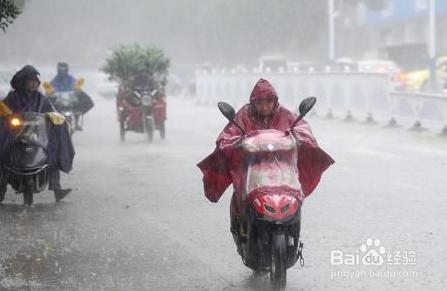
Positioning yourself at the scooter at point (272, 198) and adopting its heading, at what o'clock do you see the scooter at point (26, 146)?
the scooter at point (26, 146) is roughly at 5 o'clock from the scooter at point (272, 198).

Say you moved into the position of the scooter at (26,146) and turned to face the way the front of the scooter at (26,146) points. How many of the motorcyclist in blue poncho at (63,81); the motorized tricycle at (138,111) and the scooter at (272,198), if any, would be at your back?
2

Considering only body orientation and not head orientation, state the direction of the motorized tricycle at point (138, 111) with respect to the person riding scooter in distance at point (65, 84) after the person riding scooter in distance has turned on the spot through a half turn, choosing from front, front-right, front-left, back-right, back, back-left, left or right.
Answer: front-right

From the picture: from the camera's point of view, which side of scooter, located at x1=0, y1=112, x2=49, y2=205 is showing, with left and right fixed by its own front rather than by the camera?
front

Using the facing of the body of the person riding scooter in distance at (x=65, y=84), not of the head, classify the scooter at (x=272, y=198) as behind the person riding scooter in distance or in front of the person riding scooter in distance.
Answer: in front

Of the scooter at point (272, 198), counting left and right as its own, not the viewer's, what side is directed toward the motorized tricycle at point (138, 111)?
back

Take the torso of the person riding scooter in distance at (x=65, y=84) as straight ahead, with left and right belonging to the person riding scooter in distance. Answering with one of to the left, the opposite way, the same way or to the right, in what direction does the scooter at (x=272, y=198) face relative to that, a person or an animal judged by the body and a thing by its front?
the same way

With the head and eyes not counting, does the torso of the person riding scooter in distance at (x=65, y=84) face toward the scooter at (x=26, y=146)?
yes

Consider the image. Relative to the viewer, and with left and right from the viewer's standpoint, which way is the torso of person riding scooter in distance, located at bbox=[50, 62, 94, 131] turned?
facing the viewer

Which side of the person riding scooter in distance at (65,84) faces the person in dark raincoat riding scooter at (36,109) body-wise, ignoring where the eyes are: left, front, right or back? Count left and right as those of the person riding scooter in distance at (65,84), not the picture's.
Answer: front

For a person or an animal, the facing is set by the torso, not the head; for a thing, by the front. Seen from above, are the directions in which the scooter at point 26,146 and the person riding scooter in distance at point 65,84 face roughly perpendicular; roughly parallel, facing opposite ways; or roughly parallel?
roughly parallel

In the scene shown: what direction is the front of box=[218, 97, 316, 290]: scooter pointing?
toward the camera

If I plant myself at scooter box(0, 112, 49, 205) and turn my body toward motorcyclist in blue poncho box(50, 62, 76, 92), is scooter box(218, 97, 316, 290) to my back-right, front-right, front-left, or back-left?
back-right

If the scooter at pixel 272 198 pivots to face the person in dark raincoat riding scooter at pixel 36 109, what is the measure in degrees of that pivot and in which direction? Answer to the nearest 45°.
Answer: approximately 135° to its right

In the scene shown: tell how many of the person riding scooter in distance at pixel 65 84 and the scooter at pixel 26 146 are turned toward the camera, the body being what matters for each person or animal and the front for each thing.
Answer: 2

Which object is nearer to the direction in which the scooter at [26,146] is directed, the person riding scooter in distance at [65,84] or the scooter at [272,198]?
the scooter

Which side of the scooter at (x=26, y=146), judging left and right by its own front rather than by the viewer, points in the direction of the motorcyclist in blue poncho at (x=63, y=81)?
back

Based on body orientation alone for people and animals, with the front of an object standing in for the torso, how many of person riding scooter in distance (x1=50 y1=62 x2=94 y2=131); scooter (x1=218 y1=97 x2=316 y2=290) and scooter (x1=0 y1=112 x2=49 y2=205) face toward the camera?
3

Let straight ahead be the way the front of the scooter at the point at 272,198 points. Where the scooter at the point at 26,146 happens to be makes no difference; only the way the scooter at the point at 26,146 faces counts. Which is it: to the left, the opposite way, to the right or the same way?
the same way
